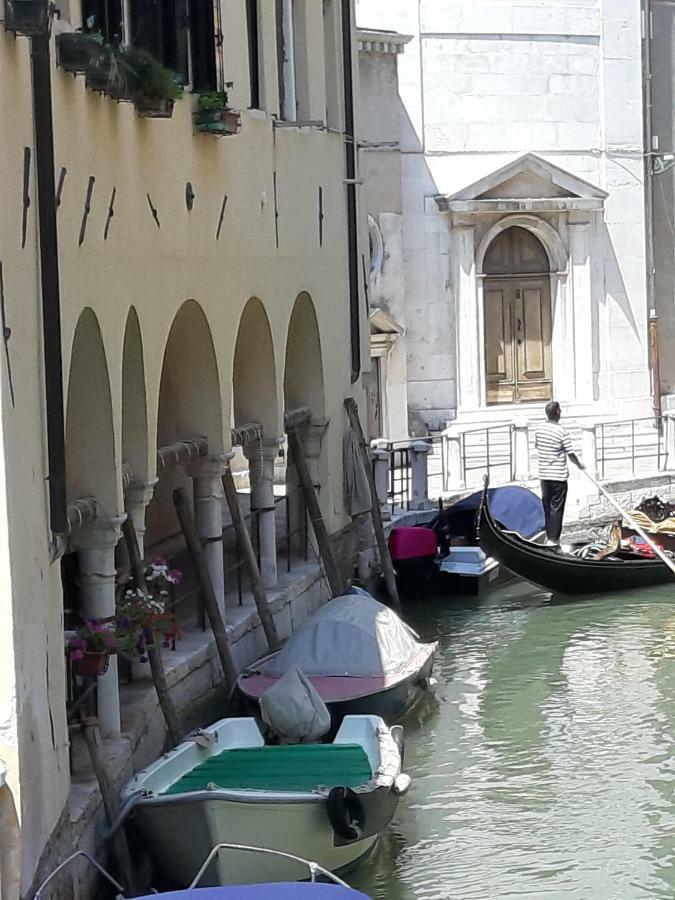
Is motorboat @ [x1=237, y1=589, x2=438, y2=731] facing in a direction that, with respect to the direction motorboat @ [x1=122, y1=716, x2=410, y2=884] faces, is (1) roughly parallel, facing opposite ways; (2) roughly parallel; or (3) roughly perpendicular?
roughly parallel

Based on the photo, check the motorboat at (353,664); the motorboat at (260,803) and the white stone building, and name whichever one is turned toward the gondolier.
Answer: the white stone building

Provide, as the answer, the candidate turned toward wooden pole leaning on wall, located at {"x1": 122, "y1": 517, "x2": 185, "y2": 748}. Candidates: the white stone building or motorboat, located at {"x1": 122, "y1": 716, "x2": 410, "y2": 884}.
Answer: the white stone building

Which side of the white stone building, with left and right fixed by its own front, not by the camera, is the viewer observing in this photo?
front

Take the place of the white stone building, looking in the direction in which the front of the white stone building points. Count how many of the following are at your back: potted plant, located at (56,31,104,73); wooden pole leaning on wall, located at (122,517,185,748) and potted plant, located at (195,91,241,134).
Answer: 0

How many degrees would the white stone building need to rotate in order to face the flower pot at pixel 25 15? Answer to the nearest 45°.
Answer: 0° — it already faces it

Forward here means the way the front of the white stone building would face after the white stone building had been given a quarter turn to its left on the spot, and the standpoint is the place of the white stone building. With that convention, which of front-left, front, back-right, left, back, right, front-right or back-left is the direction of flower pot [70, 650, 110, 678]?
right

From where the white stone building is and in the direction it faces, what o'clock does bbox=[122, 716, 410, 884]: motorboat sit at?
The motorboat is roughly at 12 o'clock from the white stone building.
